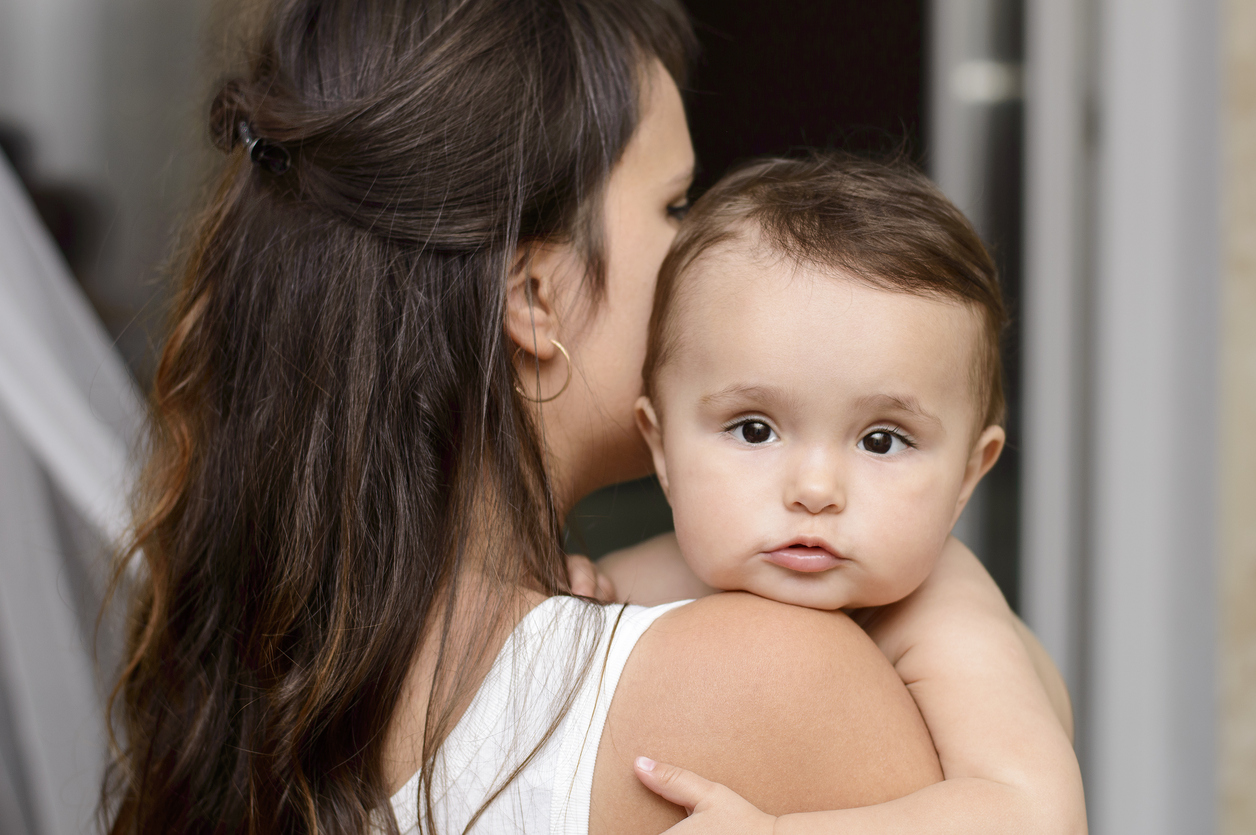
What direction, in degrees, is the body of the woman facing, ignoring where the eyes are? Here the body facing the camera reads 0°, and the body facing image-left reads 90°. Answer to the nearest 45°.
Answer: approximately 225°

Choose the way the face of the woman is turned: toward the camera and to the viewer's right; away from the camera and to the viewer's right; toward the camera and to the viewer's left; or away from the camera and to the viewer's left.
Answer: away from the camera and to the viewer's right
